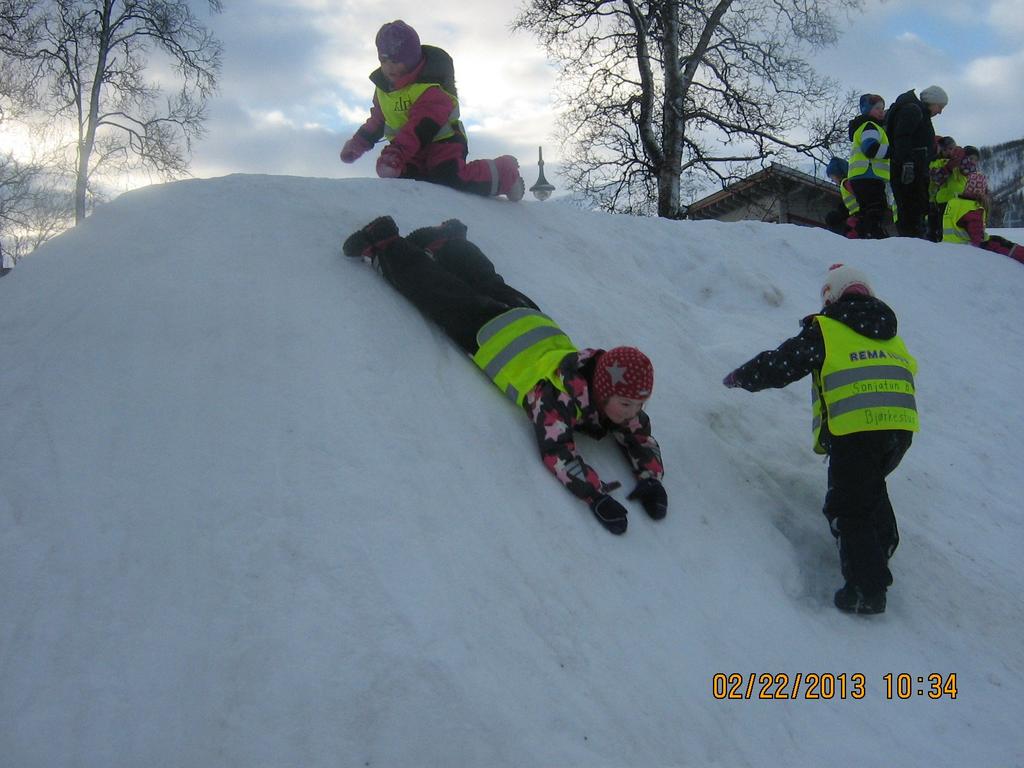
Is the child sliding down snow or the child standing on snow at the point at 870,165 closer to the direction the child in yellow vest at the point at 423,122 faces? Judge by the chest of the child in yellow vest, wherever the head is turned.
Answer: the child sliding down snow

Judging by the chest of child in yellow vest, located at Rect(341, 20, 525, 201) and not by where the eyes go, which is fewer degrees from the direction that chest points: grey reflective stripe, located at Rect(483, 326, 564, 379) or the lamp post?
the grey reflective stripe

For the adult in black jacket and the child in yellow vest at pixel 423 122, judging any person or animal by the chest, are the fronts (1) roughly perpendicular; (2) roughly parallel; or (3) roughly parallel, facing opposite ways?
roughly perpendicular

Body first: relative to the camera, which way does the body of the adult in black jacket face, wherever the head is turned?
to the viewer's right

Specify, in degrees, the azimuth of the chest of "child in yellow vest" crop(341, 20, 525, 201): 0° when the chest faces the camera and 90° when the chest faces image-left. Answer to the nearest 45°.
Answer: approximately 45°

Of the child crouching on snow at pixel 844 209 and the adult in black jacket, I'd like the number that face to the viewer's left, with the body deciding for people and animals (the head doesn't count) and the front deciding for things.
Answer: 1

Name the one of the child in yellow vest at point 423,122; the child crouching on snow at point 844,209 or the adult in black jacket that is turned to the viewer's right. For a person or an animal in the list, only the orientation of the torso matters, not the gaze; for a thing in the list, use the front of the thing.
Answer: the adult in black jacket
